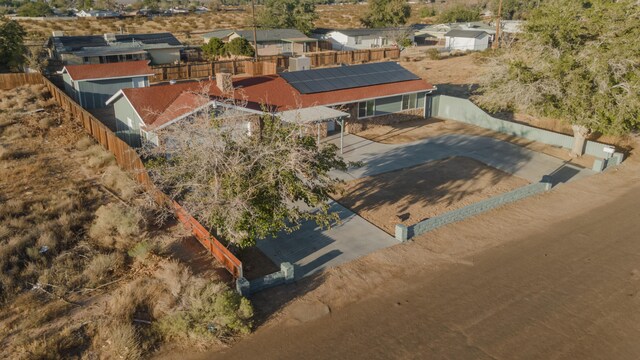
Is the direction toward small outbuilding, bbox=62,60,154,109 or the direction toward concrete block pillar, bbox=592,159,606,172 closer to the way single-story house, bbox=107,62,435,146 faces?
the concrete block pillar

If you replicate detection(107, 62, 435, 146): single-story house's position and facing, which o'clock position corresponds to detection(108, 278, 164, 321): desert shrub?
The desert shrub is roughly at 2 o'clock from the single-story house.

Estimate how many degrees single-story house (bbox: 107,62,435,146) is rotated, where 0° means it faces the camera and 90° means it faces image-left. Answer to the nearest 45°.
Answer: approximately 315°

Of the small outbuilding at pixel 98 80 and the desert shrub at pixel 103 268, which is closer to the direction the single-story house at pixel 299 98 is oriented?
the desert shrub

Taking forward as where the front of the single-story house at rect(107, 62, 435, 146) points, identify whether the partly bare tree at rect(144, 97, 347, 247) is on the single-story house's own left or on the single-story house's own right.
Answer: on the single-story house's own right

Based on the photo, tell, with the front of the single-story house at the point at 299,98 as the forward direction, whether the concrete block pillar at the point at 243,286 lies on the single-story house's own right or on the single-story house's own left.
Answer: on the single-story house's own right

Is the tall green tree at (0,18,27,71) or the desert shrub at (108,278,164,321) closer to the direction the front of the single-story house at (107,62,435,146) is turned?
the desert shrub

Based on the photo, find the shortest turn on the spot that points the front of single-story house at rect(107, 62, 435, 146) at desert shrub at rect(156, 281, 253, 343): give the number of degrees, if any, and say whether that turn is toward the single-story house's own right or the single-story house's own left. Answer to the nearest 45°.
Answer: approximately 45° to the single-story house's own right

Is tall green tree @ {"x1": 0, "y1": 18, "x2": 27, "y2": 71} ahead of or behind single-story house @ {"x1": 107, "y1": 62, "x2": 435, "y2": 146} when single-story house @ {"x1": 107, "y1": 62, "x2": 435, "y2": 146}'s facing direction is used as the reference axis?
behind
